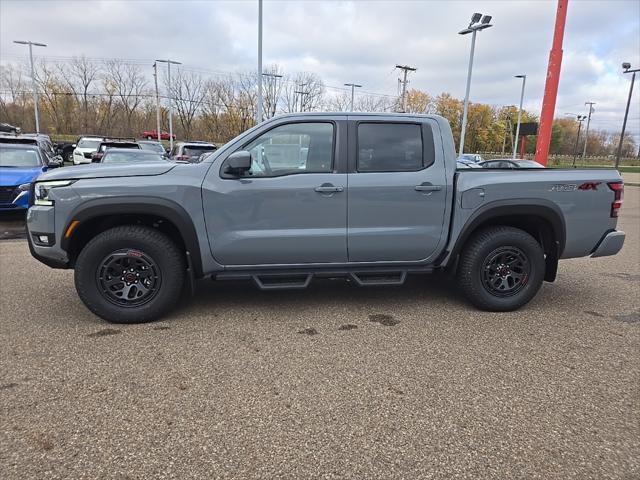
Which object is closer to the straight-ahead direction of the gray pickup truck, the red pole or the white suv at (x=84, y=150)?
the white suv

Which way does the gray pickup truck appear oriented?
to the viewer's left

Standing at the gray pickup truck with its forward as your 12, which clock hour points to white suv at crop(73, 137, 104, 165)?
The white suv is roughly at 2 o'clock from the gray pickup truck.

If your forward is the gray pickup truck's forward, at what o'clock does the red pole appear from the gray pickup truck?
The red pole is roughly at 4 o'clock from the gray pickup truck.
